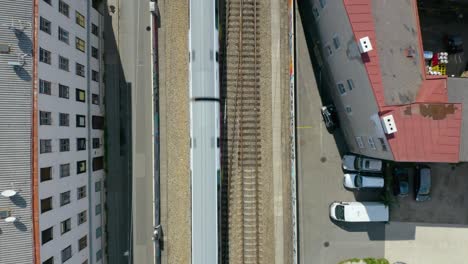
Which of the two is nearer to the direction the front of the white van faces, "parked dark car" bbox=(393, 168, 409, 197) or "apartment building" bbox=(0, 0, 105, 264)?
the apartment building

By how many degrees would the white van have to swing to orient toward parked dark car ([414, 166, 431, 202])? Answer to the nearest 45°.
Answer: approximately 135° to its right

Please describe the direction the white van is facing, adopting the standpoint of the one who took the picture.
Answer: facing to the left of the viewer
